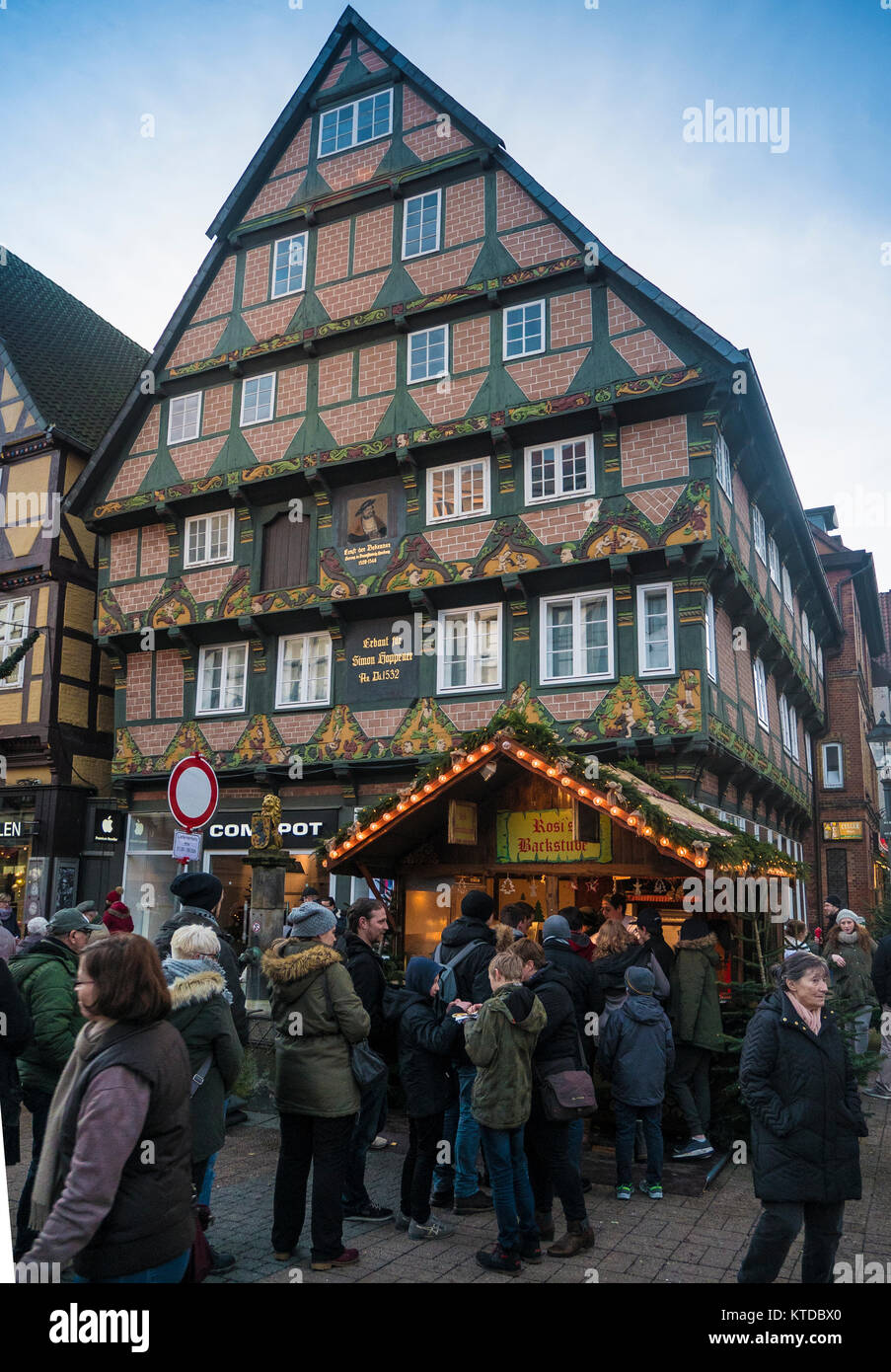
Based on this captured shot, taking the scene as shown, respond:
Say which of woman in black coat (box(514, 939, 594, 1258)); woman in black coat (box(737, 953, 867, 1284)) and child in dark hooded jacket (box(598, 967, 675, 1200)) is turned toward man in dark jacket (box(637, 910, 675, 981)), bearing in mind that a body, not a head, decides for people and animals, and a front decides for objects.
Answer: the child in dark hooded jacket

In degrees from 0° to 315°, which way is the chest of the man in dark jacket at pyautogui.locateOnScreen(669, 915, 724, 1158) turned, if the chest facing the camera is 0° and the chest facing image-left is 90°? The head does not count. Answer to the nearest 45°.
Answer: approximately 135°

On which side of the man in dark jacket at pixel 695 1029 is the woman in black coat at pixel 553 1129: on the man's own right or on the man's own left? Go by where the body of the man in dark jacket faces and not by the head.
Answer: on the man's own left

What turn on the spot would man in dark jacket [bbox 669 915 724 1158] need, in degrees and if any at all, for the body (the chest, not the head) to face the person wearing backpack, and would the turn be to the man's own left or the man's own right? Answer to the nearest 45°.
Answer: approximately 90° to the man's own left

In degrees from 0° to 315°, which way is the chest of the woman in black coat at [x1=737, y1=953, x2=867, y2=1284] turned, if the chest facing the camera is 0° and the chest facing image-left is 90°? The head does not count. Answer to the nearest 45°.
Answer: approximately 315°

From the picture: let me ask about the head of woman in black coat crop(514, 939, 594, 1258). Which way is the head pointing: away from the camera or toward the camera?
away from the camera

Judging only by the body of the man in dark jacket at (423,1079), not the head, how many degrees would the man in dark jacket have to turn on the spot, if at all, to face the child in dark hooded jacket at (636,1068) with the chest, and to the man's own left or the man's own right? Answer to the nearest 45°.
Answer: approximately 45° to the man's own left

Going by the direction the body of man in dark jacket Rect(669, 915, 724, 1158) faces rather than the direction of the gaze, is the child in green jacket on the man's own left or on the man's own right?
on the man's own left

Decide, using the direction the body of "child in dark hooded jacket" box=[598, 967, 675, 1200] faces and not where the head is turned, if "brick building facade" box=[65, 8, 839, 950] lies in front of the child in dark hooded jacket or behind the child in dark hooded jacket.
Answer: in front

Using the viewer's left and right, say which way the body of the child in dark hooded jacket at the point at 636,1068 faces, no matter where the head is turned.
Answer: facing away from the viewer

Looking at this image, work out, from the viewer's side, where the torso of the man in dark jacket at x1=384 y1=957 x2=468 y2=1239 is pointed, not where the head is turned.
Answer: to the viewer's right

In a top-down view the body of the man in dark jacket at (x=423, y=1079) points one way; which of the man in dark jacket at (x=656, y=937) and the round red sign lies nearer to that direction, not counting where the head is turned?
the man in dark jacket
